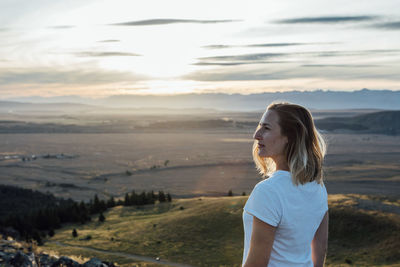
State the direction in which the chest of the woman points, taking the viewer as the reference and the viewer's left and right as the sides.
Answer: facing away from the viewer and to the left of the viewer

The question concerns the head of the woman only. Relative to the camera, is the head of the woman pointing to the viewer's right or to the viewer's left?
to the viewer's left
